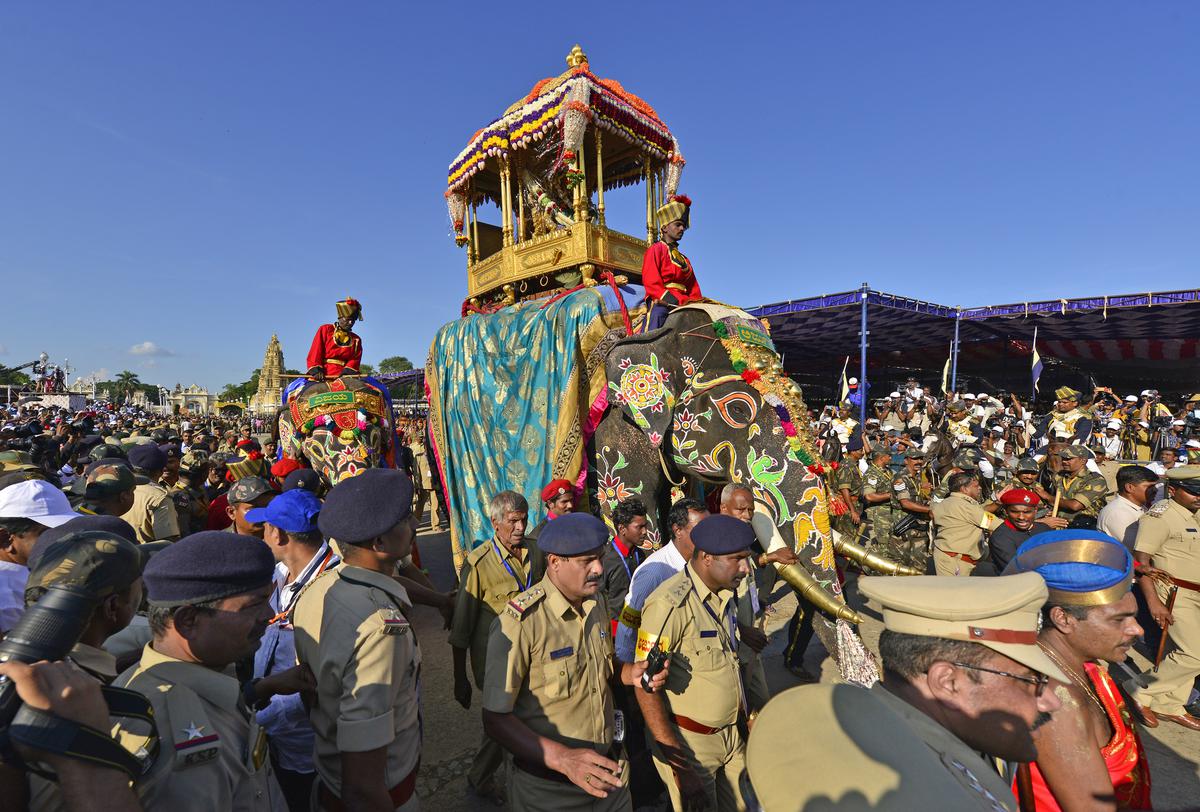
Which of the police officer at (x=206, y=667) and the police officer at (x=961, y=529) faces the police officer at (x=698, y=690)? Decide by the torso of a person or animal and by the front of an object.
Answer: the police officer at (x=206, y=667)

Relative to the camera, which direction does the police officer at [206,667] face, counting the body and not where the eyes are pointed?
to the viewer's right

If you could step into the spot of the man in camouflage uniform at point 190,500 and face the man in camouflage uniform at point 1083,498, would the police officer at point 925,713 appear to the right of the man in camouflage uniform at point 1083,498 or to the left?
right

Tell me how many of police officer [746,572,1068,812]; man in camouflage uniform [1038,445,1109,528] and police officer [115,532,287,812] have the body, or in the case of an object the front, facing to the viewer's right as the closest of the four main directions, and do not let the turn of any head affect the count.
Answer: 2

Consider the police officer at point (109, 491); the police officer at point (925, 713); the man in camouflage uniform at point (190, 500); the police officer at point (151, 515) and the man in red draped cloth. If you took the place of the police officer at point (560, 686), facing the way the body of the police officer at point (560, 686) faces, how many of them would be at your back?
3

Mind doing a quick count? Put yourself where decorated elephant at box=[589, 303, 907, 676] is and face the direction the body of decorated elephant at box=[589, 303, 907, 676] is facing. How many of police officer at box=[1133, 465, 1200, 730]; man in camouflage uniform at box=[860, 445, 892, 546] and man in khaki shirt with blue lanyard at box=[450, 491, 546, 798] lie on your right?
1

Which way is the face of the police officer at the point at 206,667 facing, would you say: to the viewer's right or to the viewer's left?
to the viewer's right

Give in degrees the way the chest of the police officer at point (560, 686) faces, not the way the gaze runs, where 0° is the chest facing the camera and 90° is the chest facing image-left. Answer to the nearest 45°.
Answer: approximately 315°

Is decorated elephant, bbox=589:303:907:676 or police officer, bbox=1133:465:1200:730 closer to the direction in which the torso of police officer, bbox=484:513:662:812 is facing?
the police officer

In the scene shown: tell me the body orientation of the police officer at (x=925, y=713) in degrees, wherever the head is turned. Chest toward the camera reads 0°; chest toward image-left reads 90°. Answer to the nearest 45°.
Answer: approximately 270°

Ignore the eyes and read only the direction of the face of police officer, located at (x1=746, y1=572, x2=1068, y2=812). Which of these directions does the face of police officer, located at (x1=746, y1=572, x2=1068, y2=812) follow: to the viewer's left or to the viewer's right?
to the viewer's right
